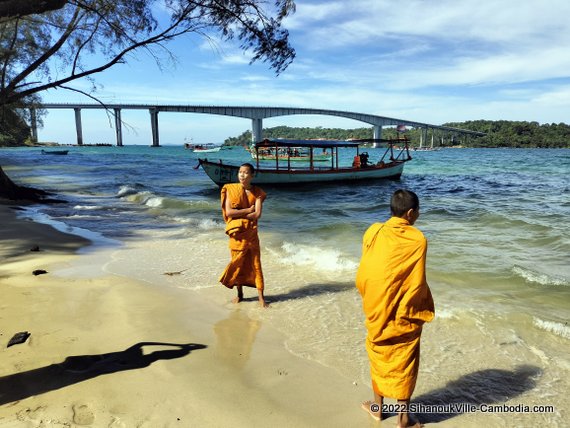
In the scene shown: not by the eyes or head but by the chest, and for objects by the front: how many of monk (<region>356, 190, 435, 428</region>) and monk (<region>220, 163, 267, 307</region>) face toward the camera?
1

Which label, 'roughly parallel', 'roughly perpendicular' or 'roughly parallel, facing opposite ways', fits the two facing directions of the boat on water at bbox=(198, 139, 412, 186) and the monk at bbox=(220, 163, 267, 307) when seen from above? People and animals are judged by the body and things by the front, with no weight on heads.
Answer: roughly perpendicular

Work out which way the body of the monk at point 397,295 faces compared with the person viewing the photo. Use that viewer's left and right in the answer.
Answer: facing away from the viewer and to the right of the viewer

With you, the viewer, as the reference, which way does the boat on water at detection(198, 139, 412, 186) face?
facing to the left of the viewer

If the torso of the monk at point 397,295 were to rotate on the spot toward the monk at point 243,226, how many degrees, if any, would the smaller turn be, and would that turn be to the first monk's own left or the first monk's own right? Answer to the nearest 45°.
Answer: approximately 90° to the first monk's own left

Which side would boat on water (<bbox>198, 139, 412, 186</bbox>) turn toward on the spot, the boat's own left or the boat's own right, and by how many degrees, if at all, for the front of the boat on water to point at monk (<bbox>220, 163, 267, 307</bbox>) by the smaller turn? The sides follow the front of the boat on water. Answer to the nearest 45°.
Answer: approximately 90° to the boat's own left

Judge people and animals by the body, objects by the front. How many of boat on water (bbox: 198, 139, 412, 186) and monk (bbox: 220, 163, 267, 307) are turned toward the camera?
1

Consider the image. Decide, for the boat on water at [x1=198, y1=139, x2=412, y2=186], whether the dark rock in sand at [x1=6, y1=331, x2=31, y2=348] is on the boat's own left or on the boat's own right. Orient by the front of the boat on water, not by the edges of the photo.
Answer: on the boat's own left

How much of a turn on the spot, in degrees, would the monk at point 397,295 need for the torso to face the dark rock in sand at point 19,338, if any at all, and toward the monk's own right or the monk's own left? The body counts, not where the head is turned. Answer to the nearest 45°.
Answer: approximately 135° to the monk's own left

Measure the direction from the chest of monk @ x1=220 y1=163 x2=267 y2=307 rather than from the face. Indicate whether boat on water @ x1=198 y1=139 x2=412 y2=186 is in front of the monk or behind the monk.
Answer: behind

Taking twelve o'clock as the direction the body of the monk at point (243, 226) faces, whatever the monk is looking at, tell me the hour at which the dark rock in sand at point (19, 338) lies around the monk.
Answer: The dark rock in sand is roughly at 2 o'clock from the monk.

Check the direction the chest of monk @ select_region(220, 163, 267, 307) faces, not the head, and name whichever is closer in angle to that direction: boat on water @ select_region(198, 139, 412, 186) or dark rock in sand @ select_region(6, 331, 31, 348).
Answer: the dark rock in sand

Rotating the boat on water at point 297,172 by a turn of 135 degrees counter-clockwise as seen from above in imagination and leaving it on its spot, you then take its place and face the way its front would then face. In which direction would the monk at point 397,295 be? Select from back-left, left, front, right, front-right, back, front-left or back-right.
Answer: front-right
